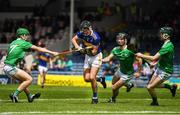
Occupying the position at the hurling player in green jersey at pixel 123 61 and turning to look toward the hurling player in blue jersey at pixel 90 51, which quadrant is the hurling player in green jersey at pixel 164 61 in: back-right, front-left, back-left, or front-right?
back-left

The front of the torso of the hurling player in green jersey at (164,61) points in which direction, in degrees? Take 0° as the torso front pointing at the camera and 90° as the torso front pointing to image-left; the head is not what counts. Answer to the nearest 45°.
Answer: approximately 90°

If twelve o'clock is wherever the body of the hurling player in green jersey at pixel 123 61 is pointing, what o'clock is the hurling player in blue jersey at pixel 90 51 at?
The hurling player in blue jersey is roughly at 1 o'clock from the hurling player in green jersey.

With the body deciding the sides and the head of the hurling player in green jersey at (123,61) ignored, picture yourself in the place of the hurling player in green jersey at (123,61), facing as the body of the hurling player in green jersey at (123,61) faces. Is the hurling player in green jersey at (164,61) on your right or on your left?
on your left

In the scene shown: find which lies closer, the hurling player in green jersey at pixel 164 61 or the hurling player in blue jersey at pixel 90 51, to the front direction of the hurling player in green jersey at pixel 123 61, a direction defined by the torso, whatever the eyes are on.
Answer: the hurling player in blue jersey
